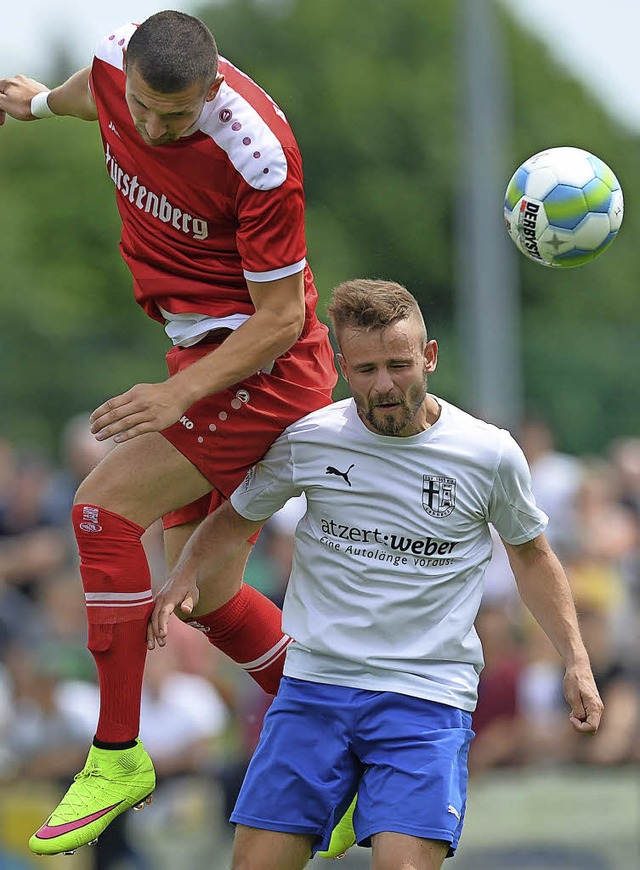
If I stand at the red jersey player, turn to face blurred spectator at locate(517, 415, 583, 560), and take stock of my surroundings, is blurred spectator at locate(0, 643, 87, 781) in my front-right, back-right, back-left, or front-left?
front-left

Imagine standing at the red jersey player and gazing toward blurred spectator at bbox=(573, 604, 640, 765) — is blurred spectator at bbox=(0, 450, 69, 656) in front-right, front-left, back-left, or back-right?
front-left

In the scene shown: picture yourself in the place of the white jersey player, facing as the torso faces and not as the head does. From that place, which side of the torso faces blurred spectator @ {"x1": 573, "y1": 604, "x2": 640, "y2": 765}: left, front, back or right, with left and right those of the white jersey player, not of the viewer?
back

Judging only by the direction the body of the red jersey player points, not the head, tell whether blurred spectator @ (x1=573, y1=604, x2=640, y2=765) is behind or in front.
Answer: behind

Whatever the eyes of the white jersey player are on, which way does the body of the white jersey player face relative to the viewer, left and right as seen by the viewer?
facing the viewer

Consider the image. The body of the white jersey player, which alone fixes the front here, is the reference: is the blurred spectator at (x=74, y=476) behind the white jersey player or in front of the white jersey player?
behind

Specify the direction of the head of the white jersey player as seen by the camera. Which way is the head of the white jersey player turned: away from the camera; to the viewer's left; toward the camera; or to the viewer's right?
toward the camera

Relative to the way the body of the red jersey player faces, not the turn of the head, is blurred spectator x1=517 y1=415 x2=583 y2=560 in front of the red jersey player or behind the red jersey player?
behind

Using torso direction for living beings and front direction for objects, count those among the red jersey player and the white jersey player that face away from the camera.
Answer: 0

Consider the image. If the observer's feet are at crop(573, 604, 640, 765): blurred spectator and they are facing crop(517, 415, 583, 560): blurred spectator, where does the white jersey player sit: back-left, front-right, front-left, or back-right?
back-left

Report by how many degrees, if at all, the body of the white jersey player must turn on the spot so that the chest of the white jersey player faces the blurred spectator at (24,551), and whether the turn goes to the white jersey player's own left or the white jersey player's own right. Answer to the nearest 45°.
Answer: approximately 135° to the white jersey player's own right

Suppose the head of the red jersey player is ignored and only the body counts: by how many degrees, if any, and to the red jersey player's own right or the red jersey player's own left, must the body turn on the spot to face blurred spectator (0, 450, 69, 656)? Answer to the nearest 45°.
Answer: approximately 135° to the red jersey player's own right

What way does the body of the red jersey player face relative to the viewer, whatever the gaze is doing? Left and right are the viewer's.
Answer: facing the viewer and to the left of the viewer
